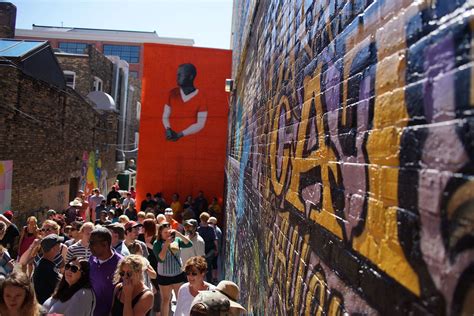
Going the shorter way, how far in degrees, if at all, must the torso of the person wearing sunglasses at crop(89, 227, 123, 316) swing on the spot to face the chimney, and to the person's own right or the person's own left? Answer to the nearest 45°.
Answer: approximately 135° to the person's own right

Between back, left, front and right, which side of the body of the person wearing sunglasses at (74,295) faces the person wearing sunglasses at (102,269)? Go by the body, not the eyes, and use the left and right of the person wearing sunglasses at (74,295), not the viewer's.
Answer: back

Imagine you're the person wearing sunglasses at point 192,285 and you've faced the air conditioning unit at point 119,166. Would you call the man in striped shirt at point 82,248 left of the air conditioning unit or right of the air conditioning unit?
left

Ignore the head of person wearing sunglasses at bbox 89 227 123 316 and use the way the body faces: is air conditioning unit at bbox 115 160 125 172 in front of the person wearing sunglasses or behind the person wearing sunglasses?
behind

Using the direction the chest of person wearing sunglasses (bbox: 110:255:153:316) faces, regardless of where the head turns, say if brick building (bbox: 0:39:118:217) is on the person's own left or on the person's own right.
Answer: on the person's own right

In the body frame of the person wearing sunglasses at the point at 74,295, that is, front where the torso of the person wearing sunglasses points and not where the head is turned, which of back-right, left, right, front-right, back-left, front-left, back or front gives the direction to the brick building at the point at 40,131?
back-right

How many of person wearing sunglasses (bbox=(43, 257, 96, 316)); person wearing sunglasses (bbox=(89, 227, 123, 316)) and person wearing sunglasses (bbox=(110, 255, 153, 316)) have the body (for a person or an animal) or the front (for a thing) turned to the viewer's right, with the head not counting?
0

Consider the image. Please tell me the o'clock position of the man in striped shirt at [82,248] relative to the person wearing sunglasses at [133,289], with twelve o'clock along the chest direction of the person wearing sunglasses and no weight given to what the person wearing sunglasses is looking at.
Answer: The man in striped shirt is roughly at 4 o'clock from the person wearing sunglasses.

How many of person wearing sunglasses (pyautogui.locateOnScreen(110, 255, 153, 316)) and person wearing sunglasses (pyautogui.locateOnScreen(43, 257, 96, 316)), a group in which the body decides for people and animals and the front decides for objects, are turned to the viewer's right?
0

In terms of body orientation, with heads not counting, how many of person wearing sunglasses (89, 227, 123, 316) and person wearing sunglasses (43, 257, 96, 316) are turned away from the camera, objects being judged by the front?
0

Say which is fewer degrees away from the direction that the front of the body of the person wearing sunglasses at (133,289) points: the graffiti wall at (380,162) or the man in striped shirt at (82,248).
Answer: the graffiti wall

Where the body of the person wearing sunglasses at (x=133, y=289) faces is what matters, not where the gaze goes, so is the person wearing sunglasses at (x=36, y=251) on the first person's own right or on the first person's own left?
on the first person's own right

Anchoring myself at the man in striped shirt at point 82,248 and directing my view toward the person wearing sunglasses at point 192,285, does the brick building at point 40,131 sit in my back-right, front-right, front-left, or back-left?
back-left

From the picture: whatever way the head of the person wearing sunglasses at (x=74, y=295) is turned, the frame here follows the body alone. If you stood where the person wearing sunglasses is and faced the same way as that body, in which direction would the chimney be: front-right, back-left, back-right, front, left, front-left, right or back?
back-right
